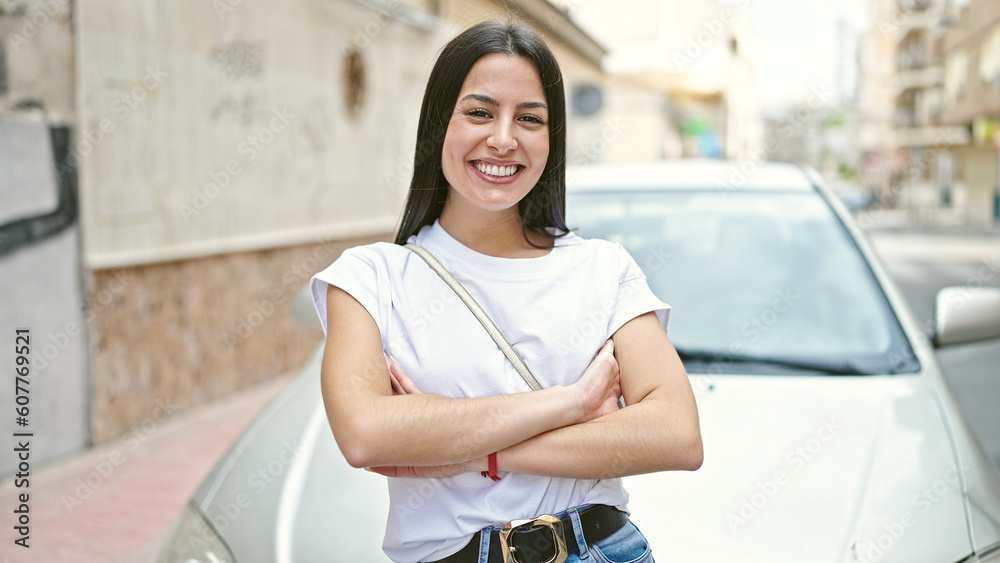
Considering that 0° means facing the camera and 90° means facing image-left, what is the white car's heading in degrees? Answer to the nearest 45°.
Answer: approximately 0°

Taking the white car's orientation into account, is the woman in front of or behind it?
in front

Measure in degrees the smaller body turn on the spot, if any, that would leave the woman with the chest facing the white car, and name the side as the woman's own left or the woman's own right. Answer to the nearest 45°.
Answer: approximately 135° to the woman's own left

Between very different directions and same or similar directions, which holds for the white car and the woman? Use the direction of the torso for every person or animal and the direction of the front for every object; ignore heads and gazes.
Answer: same or similar directions

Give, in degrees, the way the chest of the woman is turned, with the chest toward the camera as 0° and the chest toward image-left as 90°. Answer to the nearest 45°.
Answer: approximately 0°

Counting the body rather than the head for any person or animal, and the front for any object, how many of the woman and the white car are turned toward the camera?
2

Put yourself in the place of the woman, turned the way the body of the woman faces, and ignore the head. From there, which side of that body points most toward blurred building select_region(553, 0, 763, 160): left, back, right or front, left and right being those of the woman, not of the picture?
back

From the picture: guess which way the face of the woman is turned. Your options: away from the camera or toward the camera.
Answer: toward the camera
